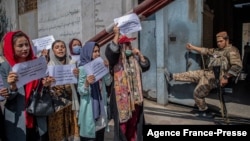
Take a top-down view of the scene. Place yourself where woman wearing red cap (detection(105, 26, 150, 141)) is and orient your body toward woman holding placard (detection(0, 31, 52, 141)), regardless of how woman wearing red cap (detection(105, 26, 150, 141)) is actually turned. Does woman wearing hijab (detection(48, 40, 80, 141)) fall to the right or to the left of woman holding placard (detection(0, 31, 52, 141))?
right

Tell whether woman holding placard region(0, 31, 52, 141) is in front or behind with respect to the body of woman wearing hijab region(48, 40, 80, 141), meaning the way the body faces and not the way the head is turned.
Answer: in front

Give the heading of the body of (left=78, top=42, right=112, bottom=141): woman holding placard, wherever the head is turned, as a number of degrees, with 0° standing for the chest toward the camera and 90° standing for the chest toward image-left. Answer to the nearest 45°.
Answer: approximately 315°

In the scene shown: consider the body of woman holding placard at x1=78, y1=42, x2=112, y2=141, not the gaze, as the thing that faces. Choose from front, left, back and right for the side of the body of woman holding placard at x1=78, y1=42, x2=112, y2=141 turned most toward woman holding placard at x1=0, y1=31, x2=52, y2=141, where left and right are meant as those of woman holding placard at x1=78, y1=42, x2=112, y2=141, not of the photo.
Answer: right

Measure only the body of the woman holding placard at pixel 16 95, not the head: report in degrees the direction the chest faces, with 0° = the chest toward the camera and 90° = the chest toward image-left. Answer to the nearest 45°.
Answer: approximately 315°

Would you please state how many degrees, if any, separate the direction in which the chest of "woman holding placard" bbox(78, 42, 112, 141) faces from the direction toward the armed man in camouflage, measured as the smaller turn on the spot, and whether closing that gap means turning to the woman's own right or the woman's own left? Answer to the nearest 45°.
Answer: approximately 90° to the woman's own left

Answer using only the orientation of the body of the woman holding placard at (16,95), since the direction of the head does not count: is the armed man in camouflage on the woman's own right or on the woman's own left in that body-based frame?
on the woman's own left

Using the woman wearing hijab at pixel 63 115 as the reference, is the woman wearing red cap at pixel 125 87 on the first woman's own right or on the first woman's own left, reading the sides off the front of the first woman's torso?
on the first woman's own left

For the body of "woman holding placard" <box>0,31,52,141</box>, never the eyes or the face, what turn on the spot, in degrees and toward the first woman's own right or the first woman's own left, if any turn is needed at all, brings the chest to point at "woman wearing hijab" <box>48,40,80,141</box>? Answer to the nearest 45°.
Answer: approximately 90° to the first woman's own left

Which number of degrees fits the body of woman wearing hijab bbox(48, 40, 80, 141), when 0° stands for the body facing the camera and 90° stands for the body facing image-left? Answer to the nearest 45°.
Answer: approximately 0°
